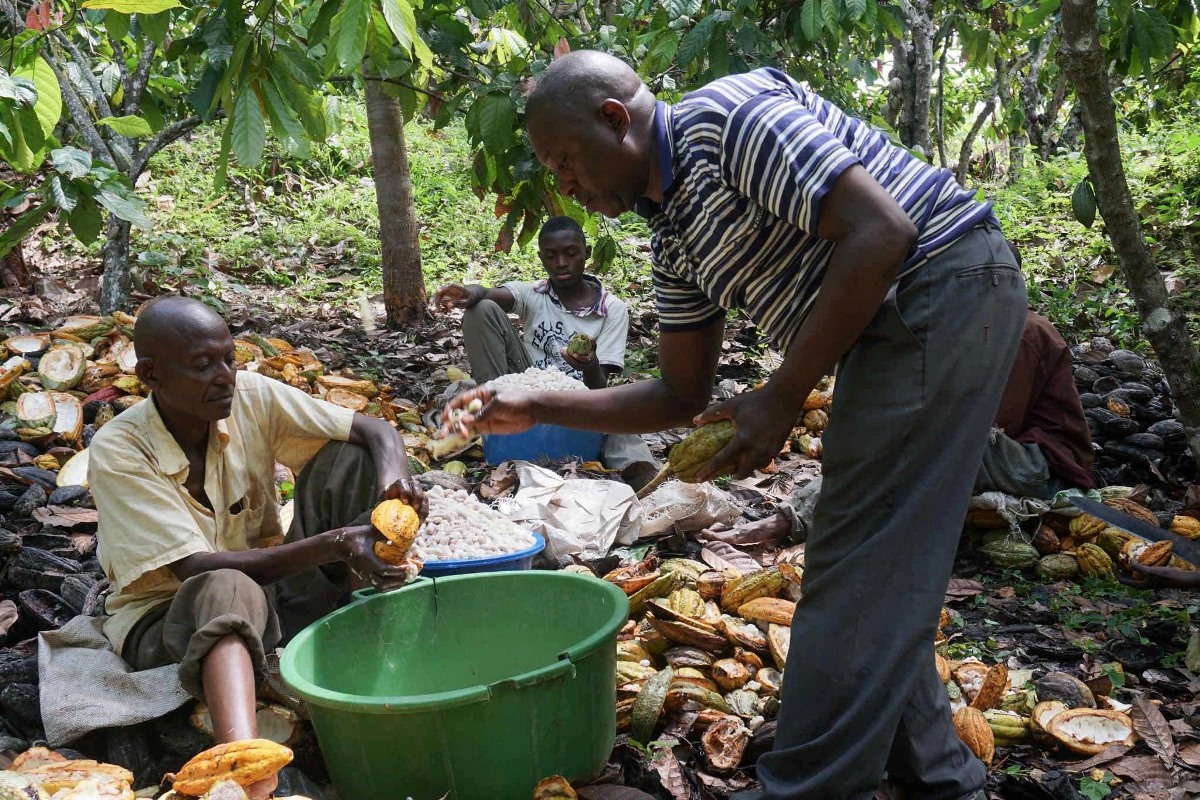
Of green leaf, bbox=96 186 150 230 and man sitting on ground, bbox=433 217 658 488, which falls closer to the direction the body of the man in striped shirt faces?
the green leaf

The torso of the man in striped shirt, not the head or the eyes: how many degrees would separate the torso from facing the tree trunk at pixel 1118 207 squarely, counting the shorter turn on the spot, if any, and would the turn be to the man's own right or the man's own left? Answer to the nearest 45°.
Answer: approximately 135° to the man's own right

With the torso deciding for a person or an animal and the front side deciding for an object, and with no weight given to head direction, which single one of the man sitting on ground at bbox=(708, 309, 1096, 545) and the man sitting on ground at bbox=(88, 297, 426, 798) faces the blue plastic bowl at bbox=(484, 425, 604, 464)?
the man sitting on ground at bbox=(708, 309, 1096, 545)

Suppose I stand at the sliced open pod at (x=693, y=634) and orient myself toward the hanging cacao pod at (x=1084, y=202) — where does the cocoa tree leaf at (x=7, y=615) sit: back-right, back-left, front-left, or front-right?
back-left

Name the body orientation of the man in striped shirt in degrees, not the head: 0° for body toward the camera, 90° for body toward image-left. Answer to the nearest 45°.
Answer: approximately 90°

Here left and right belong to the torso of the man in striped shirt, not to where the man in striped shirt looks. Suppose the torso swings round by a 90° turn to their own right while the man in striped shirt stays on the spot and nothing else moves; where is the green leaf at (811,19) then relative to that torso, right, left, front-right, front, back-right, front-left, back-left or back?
front

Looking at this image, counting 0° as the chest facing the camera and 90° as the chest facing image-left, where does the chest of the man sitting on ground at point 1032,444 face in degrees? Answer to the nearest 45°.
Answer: approximately 90°

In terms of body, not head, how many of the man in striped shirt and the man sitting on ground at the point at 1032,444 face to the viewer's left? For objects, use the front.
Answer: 2

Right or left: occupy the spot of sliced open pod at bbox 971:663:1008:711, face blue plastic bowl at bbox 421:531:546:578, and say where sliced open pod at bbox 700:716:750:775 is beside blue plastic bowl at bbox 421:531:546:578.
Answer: left

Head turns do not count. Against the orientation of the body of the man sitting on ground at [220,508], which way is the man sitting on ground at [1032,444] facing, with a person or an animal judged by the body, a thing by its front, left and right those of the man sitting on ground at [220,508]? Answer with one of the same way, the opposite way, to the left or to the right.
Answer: the opposite way

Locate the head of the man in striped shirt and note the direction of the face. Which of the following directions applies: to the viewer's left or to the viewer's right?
to the viewer's left

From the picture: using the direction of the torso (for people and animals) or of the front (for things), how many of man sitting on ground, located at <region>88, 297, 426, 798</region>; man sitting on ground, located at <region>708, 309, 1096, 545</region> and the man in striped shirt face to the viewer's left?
2

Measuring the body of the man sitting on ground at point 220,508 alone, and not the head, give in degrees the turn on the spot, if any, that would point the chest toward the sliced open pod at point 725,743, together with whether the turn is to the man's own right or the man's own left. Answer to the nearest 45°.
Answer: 0° — they already face it

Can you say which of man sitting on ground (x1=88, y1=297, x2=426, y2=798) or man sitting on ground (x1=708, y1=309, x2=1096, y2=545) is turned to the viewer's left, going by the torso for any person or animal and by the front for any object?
man sitting on ground (x1=708, y1=309, x2=1096, y2=545)
